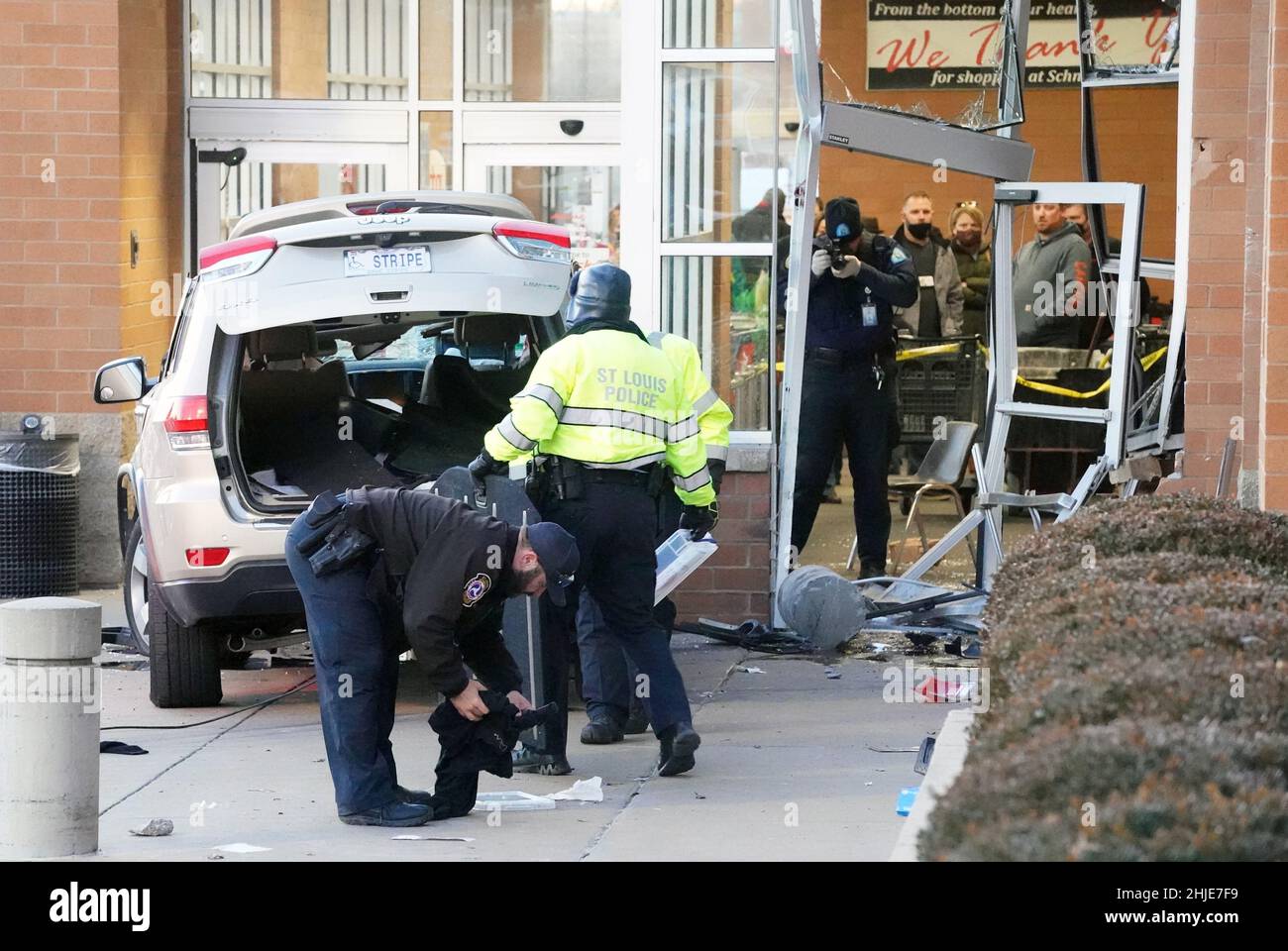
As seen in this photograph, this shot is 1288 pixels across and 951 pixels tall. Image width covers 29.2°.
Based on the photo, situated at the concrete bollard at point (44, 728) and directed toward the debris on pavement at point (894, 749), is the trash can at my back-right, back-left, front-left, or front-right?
front-left

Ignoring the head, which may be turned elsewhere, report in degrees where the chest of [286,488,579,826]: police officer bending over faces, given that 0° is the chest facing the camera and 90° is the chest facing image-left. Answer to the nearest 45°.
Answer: approximately 270°

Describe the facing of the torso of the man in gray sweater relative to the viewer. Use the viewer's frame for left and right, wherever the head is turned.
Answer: facing the viewer and to the left of the viewer

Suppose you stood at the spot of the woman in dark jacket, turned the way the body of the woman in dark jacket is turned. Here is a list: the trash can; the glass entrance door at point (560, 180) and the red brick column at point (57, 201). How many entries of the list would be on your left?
0

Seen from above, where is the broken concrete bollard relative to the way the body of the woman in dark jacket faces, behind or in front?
in front

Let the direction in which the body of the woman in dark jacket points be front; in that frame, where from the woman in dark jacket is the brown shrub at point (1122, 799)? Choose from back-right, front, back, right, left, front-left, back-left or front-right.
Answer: front

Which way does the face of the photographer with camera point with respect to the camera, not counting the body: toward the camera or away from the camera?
toward the camera

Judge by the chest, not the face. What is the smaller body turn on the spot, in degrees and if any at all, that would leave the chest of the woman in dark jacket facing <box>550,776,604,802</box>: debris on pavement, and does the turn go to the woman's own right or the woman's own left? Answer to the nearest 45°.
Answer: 0° — they already face it

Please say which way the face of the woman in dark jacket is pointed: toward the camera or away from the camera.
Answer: toward the camera

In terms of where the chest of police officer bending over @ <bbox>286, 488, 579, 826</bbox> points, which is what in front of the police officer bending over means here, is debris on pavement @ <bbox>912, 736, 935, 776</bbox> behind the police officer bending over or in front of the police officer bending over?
in front

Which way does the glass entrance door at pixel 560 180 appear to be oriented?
toward the camera

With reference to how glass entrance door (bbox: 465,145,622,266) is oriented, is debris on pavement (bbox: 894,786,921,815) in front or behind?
in front

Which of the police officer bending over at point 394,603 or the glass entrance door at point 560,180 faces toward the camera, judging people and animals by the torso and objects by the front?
the glass entrance door

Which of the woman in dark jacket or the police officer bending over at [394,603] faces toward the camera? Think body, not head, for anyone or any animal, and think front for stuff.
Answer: the woman in dark jacket
